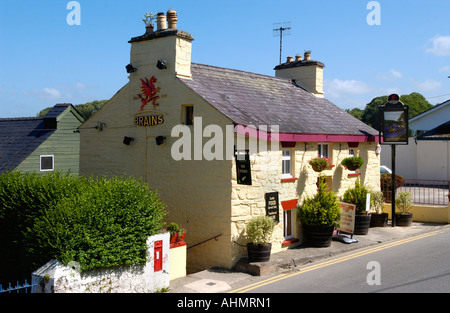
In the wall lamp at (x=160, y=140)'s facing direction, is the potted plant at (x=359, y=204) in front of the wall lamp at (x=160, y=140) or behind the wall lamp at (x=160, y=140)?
behind

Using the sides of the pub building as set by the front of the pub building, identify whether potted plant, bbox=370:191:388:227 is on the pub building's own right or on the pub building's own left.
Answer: on the pub building's own left

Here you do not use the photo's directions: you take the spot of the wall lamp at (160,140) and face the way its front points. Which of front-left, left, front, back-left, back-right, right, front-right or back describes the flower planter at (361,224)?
back

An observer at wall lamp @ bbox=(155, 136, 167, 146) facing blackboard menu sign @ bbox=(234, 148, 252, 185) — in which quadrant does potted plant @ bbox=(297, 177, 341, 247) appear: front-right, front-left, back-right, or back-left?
front-left

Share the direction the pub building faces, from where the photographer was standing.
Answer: facing the viewer and to the right of the viewer

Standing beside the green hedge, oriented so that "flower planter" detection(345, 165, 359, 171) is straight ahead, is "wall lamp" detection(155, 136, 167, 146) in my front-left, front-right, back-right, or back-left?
front-left

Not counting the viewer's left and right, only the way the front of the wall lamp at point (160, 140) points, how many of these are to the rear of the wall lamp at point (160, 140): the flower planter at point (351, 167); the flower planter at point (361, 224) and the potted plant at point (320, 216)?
3

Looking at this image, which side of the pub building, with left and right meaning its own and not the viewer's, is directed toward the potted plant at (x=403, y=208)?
left

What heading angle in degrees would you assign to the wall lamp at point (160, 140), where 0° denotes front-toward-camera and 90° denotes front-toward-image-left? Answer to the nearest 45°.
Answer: approximately 90°

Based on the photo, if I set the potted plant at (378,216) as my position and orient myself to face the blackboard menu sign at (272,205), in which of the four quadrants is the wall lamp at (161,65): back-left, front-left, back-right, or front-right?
front-right

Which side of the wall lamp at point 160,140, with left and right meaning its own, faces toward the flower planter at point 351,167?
back

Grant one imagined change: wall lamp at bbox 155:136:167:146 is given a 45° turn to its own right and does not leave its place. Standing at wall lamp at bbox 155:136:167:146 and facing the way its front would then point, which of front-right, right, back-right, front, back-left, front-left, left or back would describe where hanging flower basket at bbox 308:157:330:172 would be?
back-right
